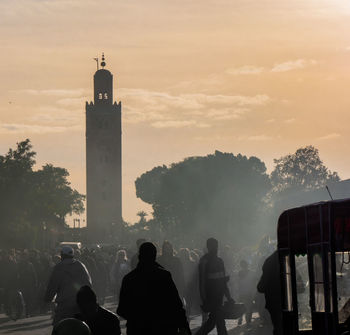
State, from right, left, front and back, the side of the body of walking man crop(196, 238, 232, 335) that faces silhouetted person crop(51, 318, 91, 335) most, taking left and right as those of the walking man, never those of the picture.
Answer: right
